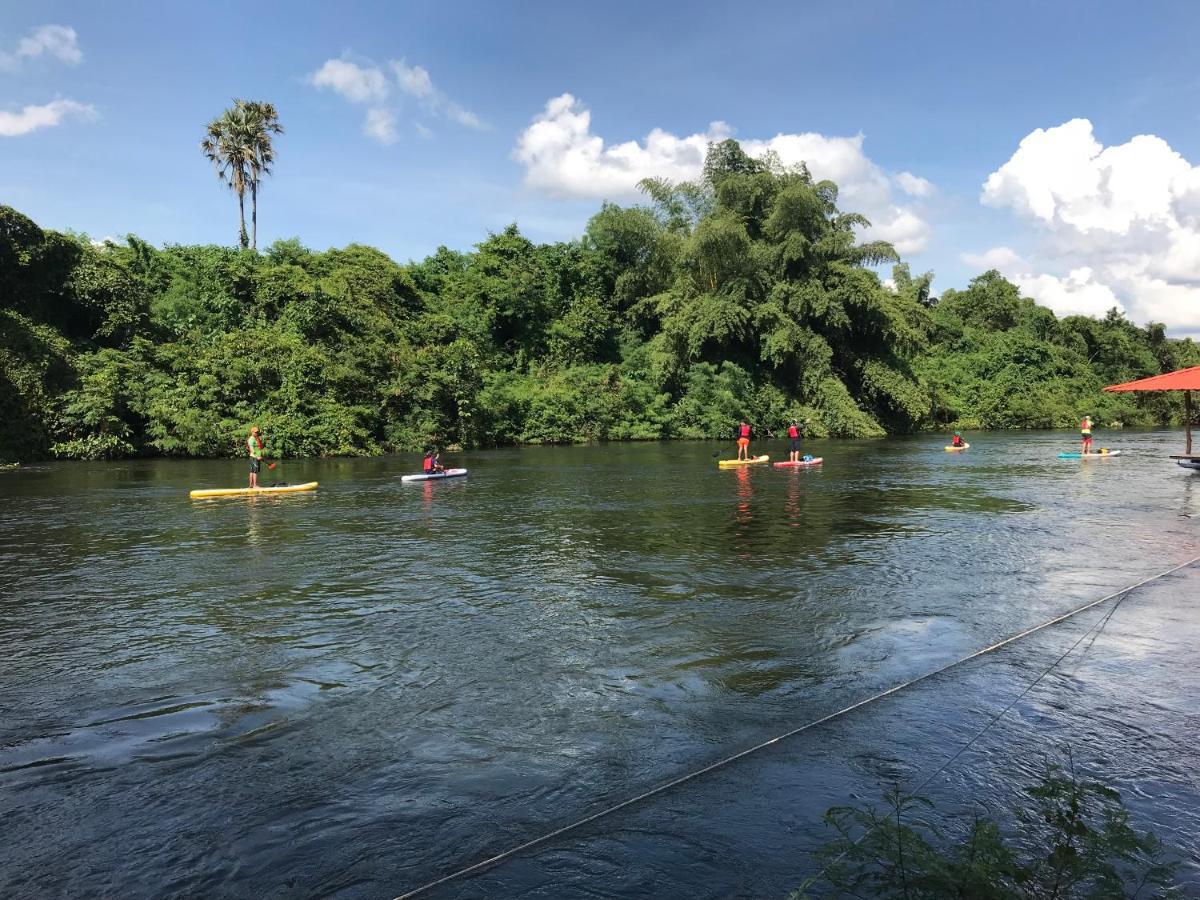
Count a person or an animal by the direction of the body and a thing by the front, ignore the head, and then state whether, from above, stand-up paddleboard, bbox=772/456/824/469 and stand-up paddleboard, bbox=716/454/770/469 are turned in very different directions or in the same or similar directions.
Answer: same or similar directions

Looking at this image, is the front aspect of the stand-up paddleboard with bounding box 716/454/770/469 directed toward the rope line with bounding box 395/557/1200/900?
no
